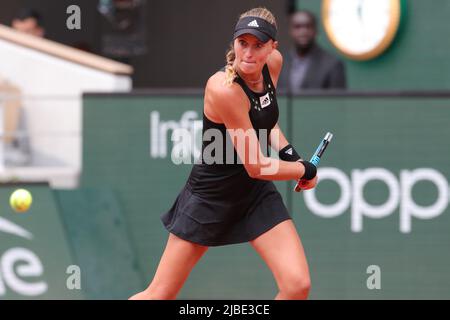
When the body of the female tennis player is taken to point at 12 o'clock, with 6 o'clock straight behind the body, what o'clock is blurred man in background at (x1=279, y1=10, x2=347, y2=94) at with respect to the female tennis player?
The blurred man in background is roughly at 8 o'clock from the female tennis player.

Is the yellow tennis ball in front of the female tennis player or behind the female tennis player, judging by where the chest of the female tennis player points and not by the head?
behind

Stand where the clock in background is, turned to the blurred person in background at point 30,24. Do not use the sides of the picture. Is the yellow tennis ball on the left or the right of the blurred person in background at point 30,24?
left

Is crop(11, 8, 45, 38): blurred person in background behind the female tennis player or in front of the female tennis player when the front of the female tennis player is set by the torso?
behind

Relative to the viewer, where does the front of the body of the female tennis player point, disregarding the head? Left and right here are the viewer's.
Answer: facing the viewer and to the right of the viewer

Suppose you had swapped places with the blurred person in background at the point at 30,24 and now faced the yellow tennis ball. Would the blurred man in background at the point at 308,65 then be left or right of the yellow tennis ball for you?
left

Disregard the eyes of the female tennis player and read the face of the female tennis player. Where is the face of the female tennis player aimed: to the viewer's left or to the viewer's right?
to the viewer's left
